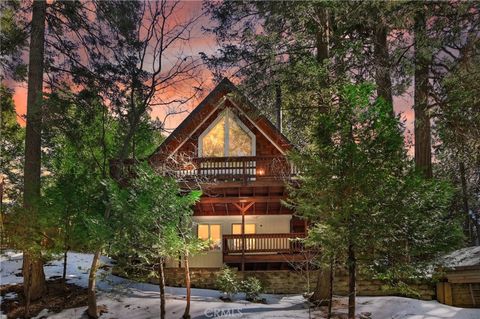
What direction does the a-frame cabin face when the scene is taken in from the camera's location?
facing the viewer
